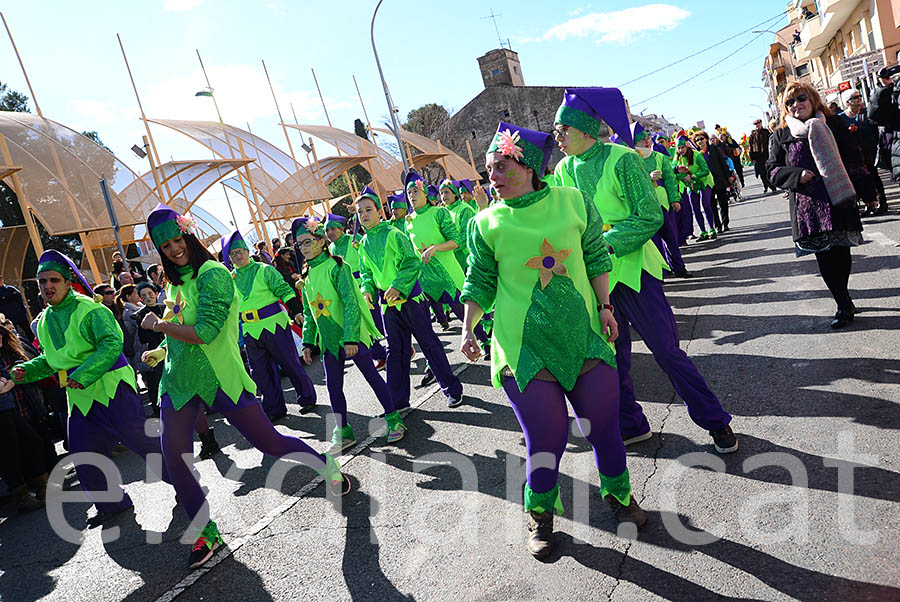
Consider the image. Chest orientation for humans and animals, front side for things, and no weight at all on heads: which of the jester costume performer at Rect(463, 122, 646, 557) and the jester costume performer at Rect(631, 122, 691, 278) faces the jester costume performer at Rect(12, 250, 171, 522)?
the jester costume performer at Rect(631, 122, 691, 278)

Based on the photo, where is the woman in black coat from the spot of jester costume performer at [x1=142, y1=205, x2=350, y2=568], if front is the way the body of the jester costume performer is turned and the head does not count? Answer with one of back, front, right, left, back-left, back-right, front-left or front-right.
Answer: back-left

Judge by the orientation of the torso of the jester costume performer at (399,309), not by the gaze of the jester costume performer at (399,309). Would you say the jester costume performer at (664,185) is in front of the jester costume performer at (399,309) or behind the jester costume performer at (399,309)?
behind

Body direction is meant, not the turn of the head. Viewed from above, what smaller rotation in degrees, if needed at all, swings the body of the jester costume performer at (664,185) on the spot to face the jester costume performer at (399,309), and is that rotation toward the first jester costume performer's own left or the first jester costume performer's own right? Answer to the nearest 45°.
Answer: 0° — they already face them

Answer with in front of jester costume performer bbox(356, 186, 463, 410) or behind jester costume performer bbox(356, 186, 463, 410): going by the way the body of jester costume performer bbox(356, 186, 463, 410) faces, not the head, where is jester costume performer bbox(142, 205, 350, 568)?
in front

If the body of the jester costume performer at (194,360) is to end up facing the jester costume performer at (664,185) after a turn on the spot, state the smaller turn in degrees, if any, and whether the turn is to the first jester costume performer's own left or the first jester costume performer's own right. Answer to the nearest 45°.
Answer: approximately 180°

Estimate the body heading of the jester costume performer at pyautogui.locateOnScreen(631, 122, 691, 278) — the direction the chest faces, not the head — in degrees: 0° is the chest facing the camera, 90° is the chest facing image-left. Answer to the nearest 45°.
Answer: approximately 45°

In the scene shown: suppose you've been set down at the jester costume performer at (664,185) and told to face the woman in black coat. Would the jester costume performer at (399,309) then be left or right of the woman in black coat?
right

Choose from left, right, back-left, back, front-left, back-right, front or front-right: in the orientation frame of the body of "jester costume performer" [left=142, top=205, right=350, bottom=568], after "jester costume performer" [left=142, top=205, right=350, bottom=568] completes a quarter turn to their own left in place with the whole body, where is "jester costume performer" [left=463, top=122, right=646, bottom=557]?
front
